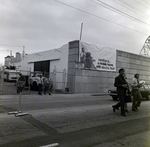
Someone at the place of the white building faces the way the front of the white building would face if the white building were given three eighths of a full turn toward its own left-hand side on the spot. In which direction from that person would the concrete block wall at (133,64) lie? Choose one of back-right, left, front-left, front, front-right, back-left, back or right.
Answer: front

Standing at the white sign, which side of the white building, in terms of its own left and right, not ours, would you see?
left

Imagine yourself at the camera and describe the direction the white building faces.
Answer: facing the viewer and to the left of the viewer
